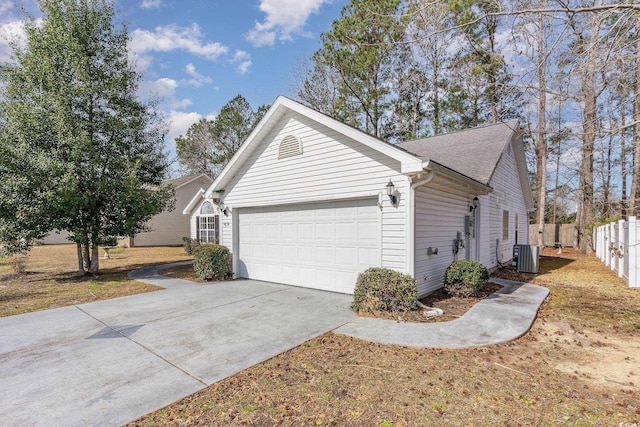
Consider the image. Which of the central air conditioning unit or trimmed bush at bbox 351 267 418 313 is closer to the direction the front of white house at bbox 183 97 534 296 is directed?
the trimmed bush

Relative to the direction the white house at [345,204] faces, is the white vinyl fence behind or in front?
behind

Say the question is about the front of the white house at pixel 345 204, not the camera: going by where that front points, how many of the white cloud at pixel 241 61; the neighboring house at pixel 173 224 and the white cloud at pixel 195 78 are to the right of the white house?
3

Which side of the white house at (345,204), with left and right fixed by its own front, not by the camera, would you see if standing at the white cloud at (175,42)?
right

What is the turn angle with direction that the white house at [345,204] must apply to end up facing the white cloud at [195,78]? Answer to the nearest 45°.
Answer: approximately 90° to its right

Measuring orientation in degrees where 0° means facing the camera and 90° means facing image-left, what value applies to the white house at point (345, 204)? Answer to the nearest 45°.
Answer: approximately 45°

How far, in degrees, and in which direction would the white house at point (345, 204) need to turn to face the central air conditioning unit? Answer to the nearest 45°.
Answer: approximately 90° to its left

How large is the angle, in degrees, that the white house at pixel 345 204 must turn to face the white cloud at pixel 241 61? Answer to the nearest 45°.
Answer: approximately 90° to its right
